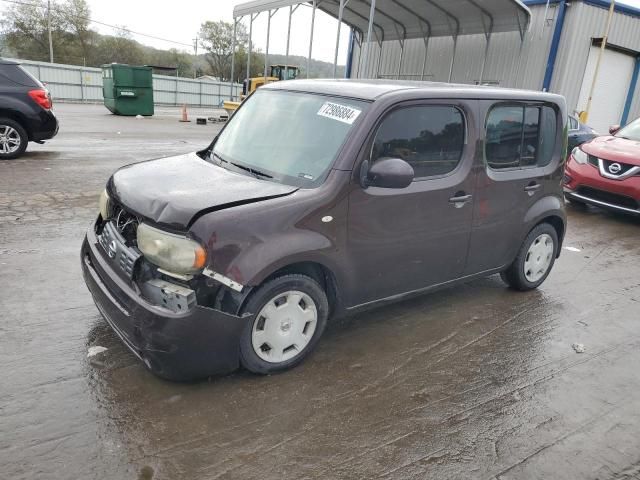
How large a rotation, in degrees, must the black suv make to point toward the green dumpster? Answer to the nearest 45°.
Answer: approximately 90° to its right

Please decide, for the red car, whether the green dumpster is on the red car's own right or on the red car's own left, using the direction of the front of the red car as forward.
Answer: on the red car's own right

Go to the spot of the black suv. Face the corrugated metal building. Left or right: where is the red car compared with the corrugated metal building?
right

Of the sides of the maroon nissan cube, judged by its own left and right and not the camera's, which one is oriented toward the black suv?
right

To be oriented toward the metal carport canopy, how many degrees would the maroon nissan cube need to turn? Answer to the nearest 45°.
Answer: approximately 135° to its right

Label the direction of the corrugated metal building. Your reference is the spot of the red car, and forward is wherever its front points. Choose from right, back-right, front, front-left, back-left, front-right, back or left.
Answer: back-right

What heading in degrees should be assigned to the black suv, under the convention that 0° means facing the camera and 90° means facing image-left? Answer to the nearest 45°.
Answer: approximately 90°

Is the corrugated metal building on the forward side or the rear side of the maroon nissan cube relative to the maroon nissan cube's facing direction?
on the rear side

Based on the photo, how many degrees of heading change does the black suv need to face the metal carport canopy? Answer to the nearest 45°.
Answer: approximately 135° to its right

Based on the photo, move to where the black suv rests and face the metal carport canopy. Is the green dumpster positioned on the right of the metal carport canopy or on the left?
left

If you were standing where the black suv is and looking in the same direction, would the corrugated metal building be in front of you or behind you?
behind

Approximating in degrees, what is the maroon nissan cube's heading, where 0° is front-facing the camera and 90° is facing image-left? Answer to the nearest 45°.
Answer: approximately 45°
